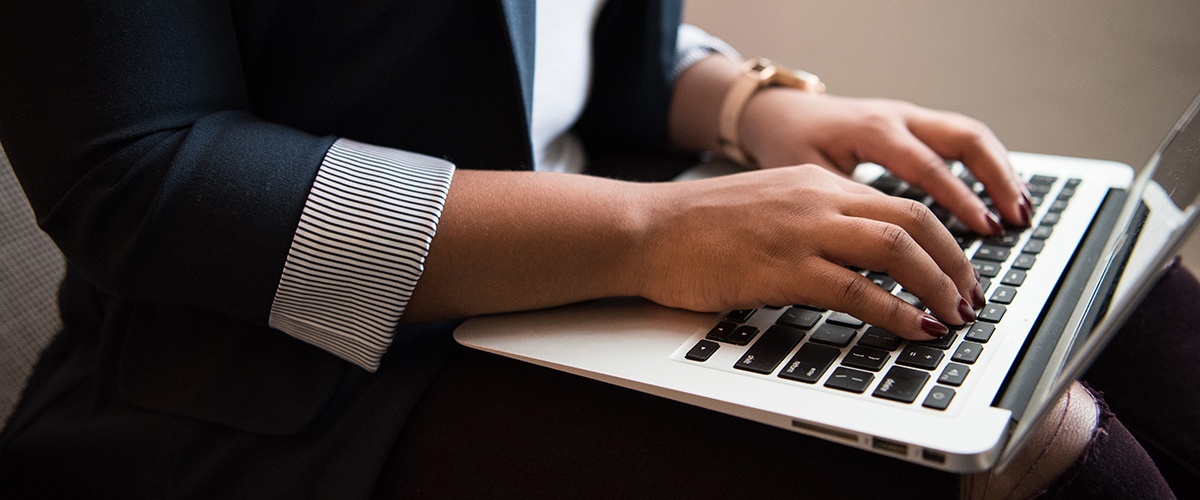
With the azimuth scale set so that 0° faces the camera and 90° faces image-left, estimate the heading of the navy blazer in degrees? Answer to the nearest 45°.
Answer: approximately 315°

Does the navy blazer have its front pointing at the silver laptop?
yes
